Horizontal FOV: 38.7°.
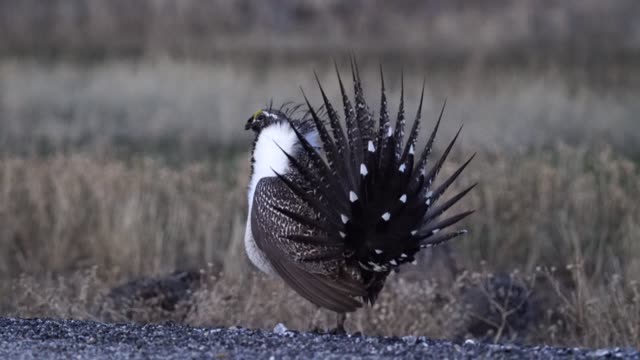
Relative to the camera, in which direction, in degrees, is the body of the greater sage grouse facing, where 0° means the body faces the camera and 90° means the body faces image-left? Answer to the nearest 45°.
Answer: approximately 135°
